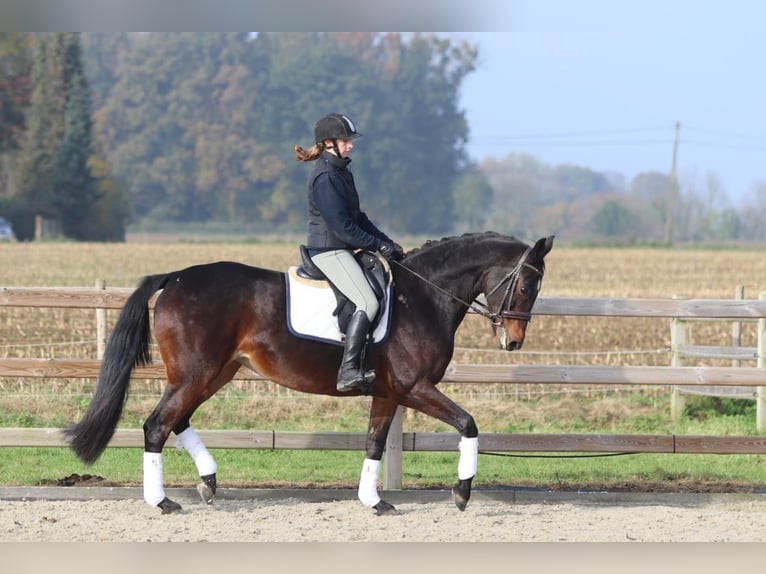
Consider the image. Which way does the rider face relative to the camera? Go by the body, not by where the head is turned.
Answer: to the viewer's right

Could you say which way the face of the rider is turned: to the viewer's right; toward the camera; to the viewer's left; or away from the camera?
to the viewer's right

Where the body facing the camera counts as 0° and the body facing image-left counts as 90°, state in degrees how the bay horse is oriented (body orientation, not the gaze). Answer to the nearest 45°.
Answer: approximately 270°
